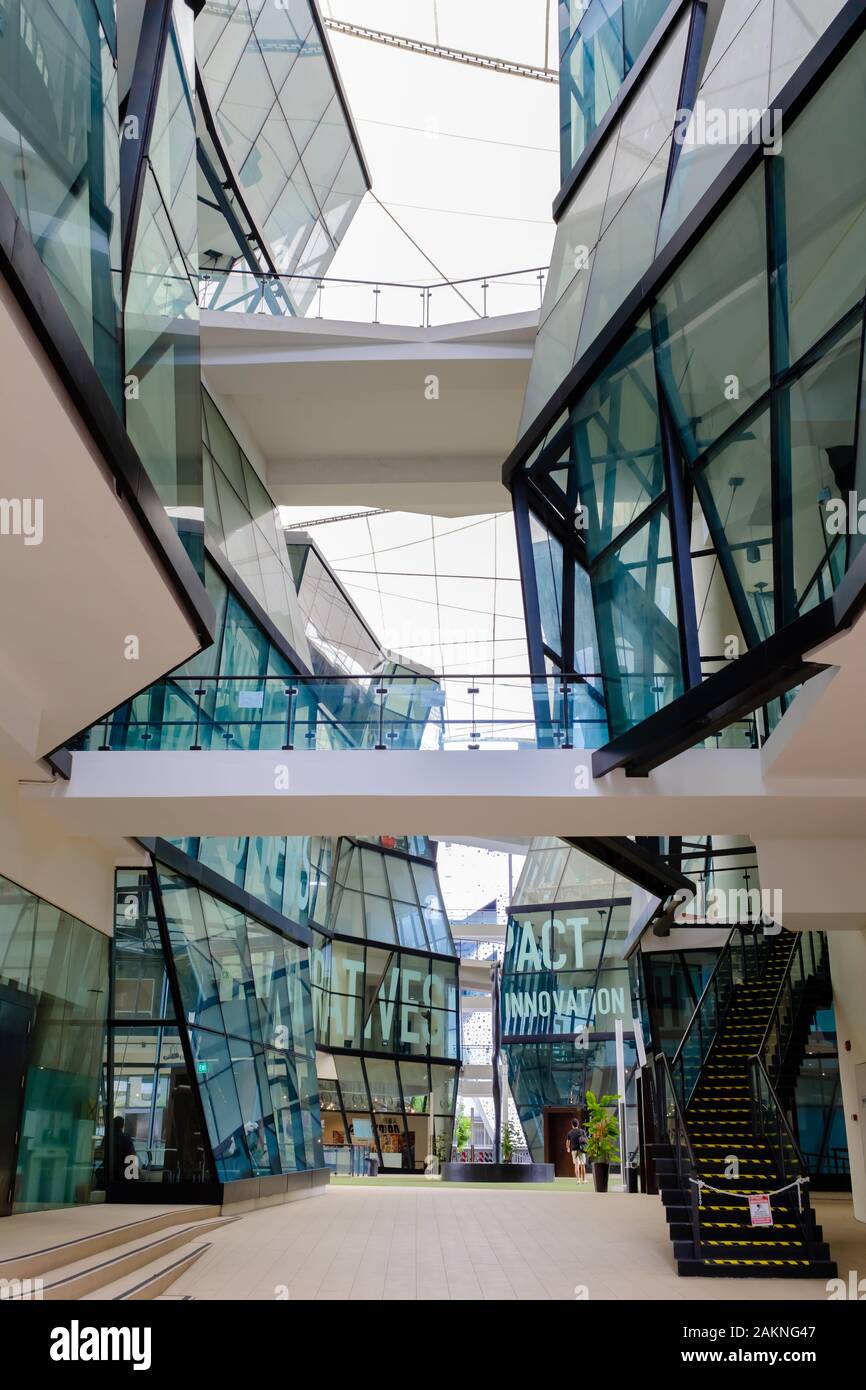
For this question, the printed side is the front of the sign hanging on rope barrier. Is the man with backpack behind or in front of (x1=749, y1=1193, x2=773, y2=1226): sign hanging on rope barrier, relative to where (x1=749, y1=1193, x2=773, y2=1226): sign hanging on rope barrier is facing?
behind

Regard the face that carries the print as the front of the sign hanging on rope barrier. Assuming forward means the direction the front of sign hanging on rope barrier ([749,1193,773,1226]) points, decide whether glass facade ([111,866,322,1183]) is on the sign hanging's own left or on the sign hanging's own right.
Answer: on the sign hanging's own right

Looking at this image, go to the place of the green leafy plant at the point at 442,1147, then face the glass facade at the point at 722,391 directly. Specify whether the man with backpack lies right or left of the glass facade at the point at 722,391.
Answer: left

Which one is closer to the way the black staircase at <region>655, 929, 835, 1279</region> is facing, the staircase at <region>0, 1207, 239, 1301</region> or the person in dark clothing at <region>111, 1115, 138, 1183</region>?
the staircase

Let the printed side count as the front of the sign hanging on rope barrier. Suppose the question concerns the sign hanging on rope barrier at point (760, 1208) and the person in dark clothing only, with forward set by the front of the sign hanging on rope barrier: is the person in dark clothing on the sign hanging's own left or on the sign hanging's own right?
on the sign hanging's own right

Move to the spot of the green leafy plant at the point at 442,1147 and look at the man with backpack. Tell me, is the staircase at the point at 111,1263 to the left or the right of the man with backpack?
right

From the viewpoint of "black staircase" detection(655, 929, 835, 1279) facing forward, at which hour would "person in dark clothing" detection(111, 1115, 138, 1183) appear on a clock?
The person in dark clothing is roughly at 3 o'clock from the black staircase.

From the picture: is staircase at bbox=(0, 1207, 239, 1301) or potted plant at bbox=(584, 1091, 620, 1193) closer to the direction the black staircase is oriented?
the staircase

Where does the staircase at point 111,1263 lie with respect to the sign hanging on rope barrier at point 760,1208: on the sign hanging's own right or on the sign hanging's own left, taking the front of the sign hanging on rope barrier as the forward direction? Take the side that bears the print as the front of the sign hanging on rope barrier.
on the sign hanging's own right

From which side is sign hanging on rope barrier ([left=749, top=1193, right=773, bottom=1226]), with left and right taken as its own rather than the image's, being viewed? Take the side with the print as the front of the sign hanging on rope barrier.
front

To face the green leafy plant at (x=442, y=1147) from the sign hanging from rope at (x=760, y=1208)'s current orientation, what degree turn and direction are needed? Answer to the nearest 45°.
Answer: approximately 180°

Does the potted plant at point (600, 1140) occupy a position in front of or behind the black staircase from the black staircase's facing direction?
behind

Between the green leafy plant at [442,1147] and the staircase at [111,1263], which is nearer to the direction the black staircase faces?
the staircase
